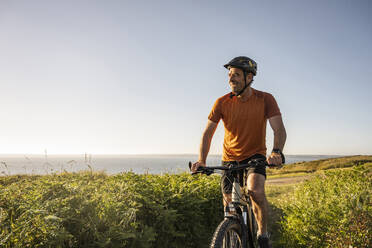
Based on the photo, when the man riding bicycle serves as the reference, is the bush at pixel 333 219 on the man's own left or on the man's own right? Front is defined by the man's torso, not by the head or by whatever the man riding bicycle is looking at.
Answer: on the man's own left

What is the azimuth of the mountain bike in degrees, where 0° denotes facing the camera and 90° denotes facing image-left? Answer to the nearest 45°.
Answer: approximately 45°

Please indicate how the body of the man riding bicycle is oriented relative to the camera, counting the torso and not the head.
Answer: toward the camera
